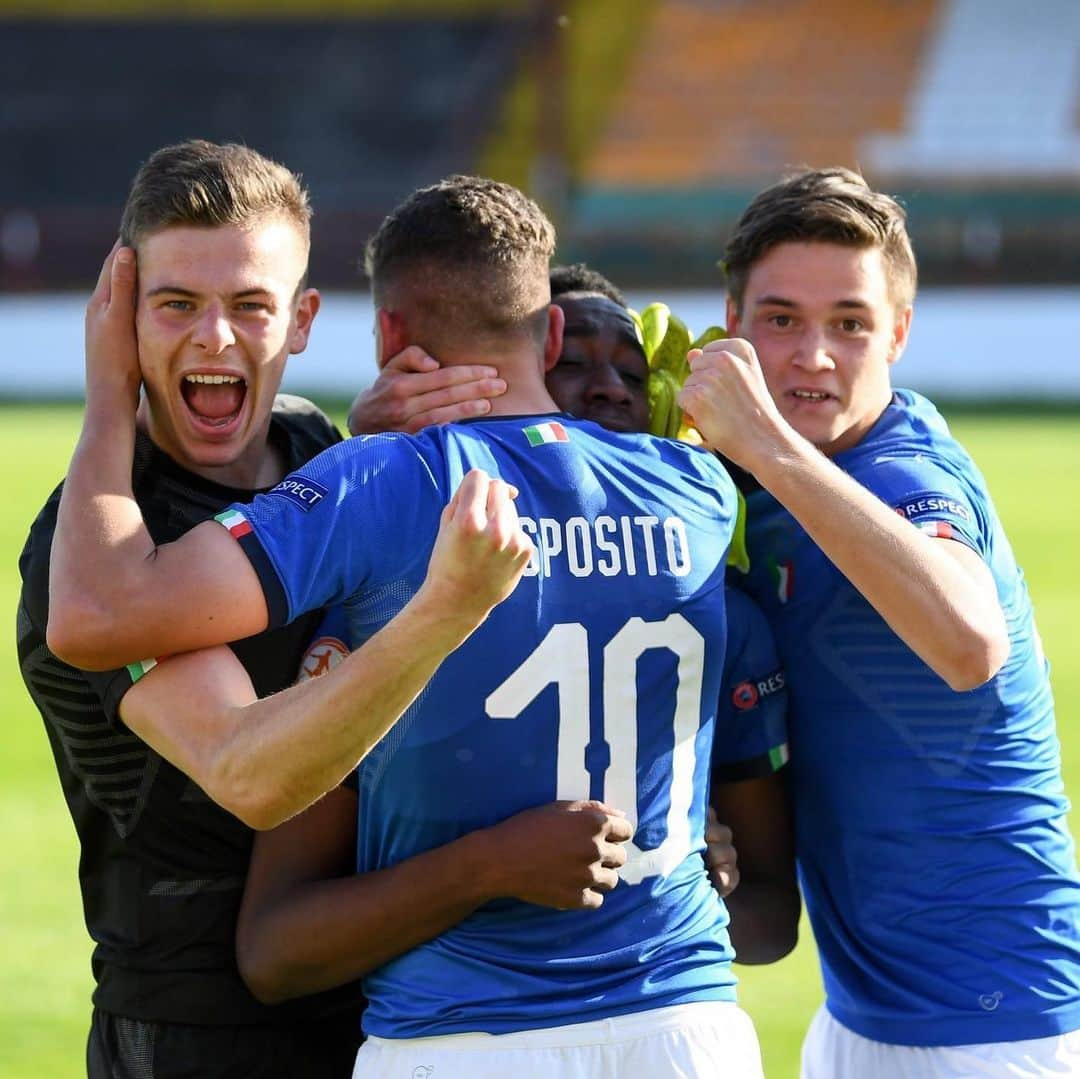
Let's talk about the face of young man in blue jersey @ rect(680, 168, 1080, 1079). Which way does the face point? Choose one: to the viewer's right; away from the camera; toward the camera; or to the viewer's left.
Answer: toward the camera

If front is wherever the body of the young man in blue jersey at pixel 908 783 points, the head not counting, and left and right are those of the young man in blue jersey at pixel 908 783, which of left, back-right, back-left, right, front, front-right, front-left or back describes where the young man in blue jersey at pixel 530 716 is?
front

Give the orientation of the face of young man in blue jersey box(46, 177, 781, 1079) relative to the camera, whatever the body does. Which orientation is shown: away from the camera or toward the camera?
away from the camera
